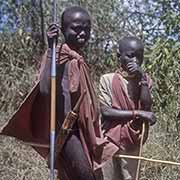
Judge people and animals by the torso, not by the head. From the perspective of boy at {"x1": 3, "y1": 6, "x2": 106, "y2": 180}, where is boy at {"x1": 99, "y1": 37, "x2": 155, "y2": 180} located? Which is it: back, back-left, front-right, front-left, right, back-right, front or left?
left

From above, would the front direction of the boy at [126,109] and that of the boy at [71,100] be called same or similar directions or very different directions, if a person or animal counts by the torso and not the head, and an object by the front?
same or similar directions

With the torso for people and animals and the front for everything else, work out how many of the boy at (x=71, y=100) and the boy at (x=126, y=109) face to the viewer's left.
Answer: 0

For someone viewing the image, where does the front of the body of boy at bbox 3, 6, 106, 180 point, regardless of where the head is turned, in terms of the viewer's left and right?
facing the viewer and to the right of the viewer

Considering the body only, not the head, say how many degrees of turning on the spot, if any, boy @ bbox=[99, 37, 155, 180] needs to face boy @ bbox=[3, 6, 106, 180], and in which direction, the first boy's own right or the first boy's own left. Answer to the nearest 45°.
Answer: approximately 90° to the first boy's own right
